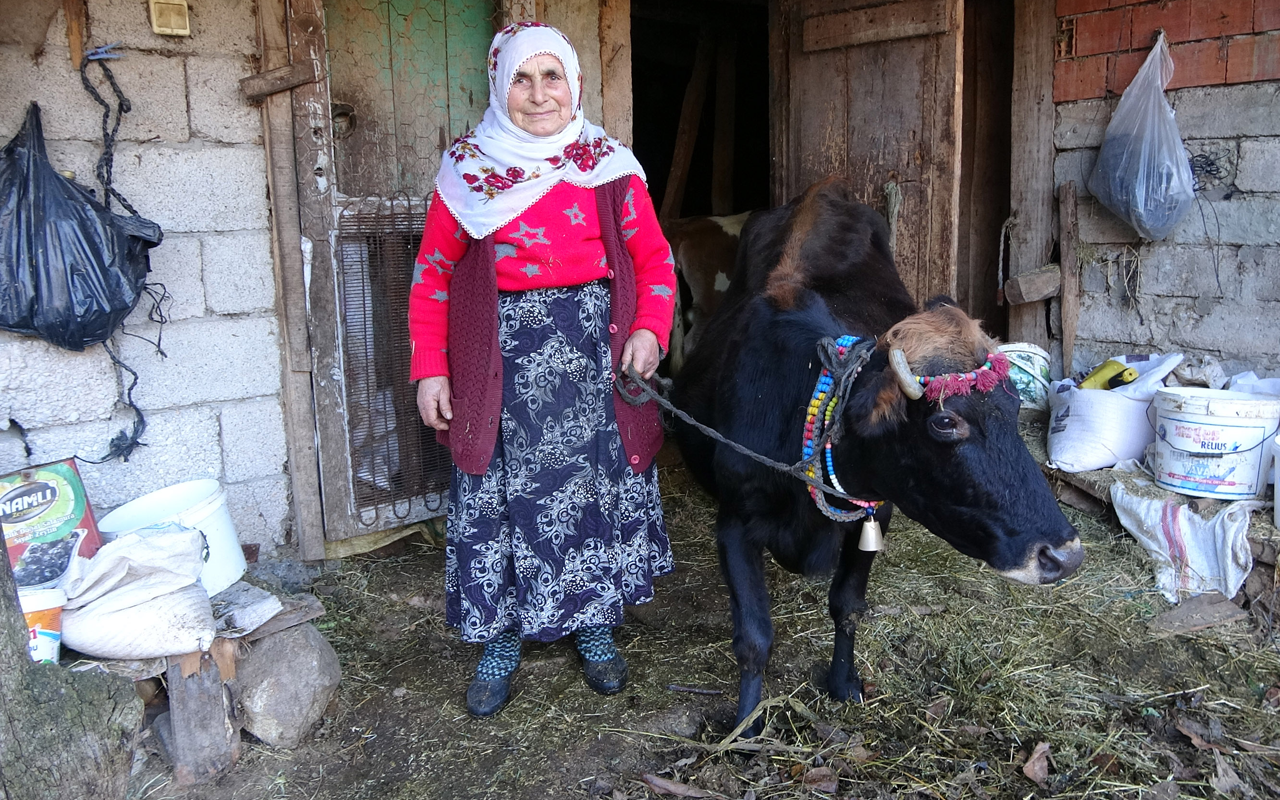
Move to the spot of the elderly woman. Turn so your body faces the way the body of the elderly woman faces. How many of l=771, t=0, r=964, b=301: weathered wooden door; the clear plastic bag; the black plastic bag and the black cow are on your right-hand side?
1

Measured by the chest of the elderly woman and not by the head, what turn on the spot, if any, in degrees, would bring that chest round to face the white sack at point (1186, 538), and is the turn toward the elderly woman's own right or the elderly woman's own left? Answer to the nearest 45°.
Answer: approximately 90° to the elderly woman's own left

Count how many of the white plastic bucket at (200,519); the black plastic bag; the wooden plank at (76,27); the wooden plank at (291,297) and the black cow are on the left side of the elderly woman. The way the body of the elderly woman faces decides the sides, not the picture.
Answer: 1

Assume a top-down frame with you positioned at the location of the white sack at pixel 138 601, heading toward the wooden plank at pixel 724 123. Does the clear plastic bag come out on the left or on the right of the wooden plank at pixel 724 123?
right

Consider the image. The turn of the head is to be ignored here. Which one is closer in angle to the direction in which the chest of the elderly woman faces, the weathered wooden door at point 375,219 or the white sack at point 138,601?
the white sack

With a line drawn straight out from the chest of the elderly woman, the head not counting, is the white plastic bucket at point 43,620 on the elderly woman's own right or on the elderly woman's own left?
on the elderly woman's own right

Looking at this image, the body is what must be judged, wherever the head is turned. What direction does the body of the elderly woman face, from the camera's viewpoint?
toward the camera

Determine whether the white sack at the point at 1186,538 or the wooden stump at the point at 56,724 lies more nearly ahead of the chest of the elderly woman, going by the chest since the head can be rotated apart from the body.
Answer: the wooden stump

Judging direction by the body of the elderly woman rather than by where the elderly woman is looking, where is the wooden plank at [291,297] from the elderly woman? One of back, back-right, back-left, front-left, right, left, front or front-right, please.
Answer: back-right

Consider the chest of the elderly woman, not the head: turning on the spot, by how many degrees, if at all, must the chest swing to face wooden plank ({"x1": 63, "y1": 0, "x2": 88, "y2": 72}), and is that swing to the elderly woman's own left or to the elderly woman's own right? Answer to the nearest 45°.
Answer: approximately 90° to the elderly woman's own right

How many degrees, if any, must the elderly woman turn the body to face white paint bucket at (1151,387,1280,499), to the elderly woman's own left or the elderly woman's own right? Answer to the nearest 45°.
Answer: approximately 90° to the elderly woman's own left

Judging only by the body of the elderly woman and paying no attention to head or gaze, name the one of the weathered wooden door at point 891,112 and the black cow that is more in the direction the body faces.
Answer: the black cow

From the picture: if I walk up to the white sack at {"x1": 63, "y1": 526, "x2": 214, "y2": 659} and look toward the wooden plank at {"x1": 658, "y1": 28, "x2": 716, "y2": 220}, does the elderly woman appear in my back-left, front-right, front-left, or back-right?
front-right
